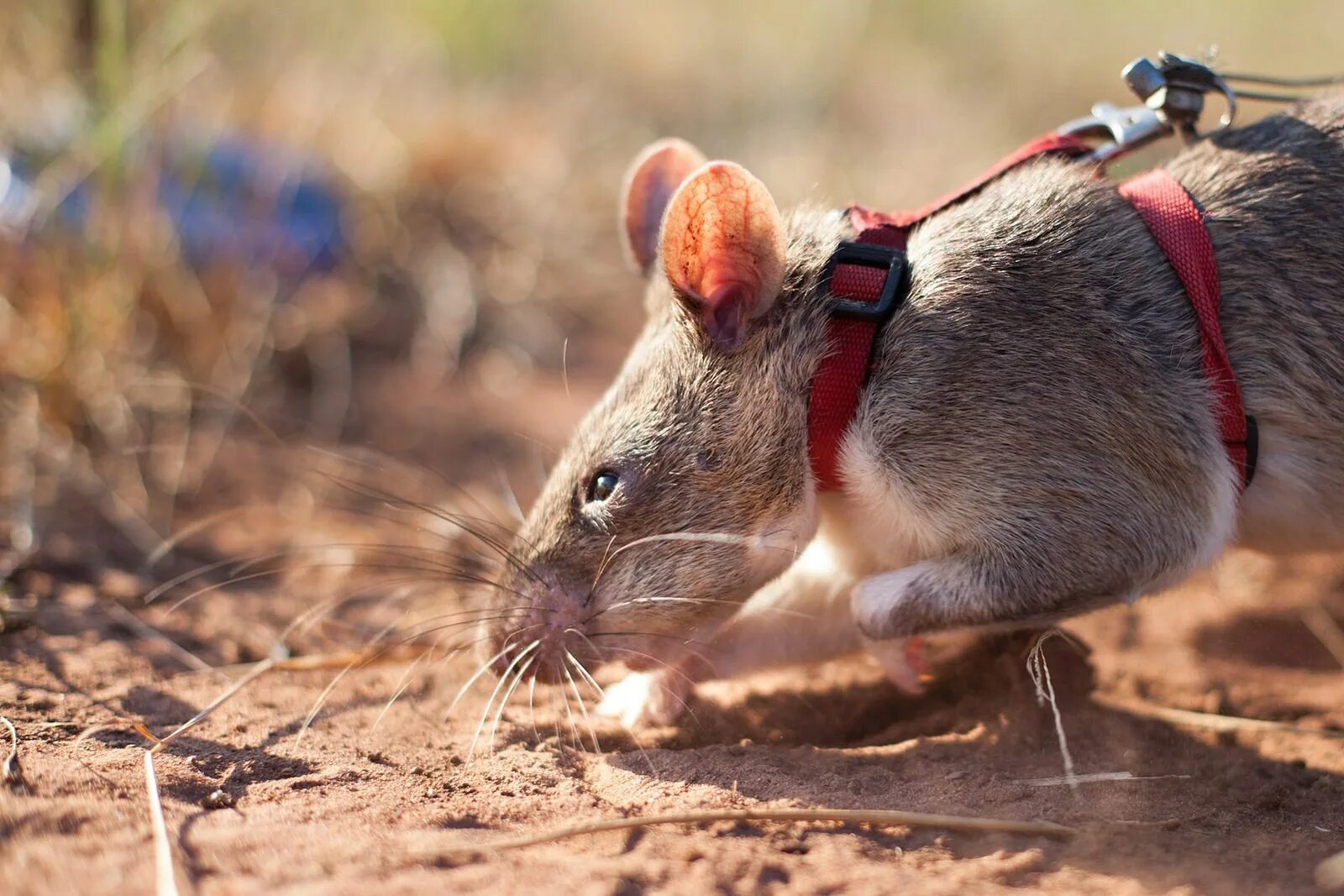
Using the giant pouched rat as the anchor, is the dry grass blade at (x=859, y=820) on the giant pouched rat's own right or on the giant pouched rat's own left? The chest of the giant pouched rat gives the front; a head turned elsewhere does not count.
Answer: on the giant pouched rat's own left

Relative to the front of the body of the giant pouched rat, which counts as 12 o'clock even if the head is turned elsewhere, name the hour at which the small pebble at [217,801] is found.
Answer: The small pebble is roughly at 11 o'clock from the giant pouched rat.

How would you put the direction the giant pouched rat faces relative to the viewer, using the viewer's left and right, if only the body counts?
facing to the left of the viewer

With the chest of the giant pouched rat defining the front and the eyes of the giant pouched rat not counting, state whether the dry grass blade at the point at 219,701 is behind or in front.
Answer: in front
